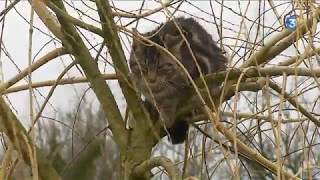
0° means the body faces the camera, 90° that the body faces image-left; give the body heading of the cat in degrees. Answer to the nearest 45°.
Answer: approximately 45°
